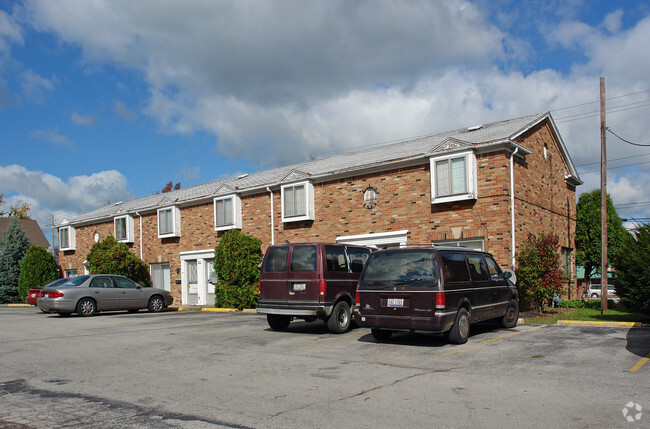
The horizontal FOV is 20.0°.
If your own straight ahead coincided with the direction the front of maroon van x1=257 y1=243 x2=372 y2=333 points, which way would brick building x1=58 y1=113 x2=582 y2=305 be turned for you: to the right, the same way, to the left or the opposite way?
the opposite way

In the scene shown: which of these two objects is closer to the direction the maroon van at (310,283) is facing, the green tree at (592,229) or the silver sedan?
the green tree

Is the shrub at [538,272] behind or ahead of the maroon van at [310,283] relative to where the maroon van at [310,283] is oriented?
ahead

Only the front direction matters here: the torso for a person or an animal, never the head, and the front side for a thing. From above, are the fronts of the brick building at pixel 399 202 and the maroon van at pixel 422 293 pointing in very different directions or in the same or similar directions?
very different directions

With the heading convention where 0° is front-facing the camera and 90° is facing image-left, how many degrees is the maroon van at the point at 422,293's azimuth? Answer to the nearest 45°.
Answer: approximately 225°

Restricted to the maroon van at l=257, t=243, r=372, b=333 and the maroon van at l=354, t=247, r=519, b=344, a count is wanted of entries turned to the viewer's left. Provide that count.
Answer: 0

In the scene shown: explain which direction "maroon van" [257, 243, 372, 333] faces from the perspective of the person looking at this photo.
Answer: facing away from the viewer and to the right of the viewer

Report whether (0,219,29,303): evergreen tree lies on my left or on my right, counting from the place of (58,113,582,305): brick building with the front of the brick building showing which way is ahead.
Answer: on my right
